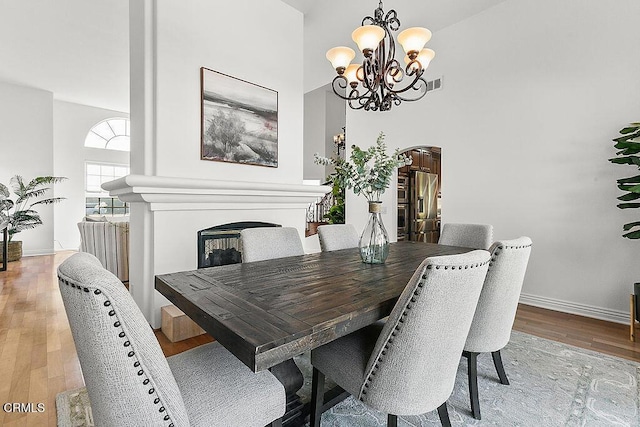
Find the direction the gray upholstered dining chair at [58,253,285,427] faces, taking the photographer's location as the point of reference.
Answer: facing away from the viewer and to the right of the viewer

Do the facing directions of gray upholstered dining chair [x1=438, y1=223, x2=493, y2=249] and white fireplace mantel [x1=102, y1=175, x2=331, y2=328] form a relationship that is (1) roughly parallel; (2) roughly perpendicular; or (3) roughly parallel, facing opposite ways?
roughly perpendicular

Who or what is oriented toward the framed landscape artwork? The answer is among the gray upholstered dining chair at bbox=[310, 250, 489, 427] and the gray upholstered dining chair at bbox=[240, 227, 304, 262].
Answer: the gray upholstered dining chair at bbox=[310, 250, 489, 427]

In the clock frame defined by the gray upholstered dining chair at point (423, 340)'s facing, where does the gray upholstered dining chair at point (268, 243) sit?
the gray upholstered dining chair at point (268, 243) is roughly at 12 o'clock from the gray upholstered dining chair at point (423, 340).

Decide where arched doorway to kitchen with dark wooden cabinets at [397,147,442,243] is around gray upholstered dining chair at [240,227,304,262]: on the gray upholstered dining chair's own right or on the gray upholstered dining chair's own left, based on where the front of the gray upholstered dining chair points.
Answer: on the gray upholstered dining chair's own left

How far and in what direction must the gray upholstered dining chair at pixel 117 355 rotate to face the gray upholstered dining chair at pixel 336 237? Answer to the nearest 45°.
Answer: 0° — it already faces it
